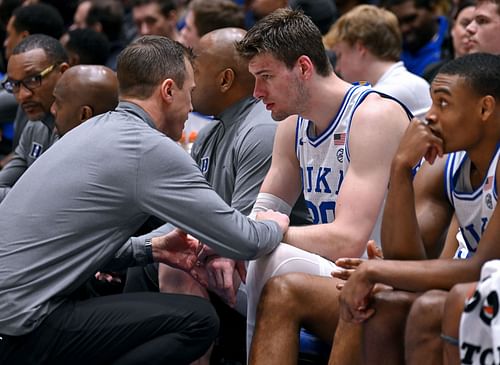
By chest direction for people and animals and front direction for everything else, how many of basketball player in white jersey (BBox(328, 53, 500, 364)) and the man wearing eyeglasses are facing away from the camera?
0

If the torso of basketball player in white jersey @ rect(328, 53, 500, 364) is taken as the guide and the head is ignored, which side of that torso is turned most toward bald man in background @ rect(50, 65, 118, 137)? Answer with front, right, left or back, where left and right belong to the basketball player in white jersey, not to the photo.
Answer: right

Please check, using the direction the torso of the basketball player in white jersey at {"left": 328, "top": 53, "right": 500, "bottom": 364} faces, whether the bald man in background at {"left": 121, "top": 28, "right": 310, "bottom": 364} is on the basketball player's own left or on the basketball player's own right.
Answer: on the basketball player's own right

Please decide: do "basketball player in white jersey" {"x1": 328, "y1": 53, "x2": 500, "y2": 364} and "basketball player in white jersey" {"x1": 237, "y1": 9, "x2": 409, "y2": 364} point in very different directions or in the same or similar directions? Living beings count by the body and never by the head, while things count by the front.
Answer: same or similar directions

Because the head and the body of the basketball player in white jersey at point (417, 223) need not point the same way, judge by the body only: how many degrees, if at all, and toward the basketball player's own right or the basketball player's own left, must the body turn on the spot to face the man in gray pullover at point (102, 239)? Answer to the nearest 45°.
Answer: approximately 45° to the basketball player's own right

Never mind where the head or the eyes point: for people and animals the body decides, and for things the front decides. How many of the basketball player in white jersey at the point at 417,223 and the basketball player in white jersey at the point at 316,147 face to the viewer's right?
0

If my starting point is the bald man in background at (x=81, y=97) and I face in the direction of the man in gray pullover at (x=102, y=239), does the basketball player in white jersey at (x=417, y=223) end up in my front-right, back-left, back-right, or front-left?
front-left

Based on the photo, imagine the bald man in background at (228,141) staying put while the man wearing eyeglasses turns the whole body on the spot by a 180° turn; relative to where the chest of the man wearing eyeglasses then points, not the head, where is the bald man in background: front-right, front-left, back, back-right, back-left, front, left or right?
right

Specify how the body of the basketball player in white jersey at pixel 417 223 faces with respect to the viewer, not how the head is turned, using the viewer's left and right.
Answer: facing the viewer and to the left of the viewer

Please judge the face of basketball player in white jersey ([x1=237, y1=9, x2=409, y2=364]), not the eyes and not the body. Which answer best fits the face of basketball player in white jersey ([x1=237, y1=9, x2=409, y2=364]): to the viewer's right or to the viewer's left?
to the viewer's left

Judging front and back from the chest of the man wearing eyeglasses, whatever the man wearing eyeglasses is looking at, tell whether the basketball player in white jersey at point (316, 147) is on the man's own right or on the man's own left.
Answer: on the man's own left
